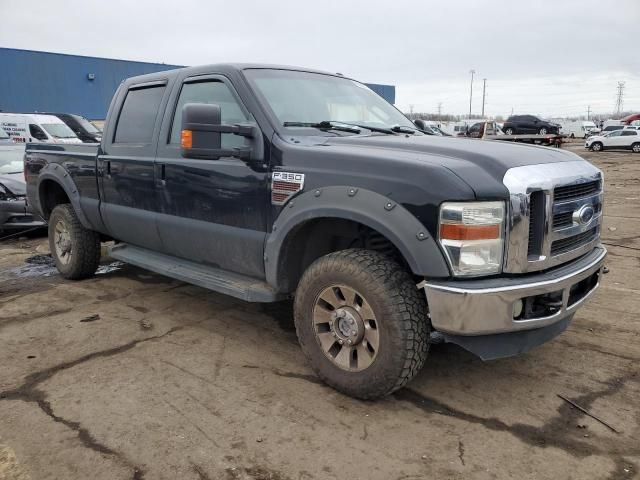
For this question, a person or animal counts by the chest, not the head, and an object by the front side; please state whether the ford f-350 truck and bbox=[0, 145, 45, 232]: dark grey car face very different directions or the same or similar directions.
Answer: same or similar directions

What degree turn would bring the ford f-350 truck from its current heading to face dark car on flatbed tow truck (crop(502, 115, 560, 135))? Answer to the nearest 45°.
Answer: approximately 135° to its left

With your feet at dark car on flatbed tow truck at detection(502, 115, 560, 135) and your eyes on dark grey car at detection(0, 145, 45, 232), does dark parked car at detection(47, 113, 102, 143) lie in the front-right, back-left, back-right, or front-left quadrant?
front-right

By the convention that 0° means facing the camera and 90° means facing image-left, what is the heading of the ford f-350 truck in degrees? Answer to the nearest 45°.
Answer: approximately 315°

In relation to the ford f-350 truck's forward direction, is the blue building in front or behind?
behind

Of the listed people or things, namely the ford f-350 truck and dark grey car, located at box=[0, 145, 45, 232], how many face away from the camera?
0

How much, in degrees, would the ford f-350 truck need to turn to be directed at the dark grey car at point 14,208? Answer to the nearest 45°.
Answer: approximately 180°

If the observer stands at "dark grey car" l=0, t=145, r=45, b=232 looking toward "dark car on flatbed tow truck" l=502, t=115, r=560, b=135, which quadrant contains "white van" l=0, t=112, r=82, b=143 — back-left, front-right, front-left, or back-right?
front-left

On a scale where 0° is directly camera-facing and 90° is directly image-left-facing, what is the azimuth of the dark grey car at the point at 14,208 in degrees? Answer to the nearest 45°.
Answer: approximately 315°

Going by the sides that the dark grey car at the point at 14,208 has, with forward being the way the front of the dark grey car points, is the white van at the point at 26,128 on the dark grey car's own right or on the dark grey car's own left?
on the dark grey car's own left

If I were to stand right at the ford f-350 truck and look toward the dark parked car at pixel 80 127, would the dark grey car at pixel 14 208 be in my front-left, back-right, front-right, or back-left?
front-left

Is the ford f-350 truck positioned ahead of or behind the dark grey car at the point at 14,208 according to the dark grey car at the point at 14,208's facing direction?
ahead

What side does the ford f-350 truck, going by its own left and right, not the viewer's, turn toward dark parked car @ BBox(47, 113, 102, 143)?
back
